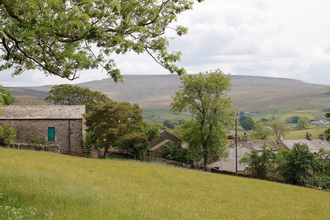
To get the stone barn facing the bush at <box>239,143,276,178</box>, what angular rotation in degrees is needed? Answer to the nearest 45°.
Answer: approximately 45° to its left

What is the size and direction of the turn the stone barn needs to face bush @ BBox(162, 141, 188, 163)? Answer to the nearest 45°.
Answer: approximately 90° to its left

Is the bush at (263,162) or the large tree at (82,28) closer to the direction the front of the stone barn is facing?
the large tree

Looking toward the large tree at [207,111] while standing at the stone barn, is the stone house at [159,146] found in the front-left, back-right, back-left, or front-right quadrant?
front-left

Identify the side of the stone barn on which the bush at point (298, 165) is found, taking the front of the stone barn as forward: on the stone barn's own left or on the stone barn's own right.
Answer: on the stone barn's own left

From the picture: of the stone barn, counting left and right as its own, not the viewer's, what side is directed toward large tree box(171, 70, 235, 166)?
left

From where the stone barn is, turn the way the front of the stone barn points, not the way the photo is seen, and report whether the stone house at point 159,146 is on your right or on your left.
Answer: on your left

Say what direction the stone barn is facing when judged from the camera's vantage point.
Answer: facing the viewer

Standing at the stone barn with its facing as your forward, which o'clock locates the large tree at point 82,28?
The large tree is roughly at 12 o'clock from the stone barn.
